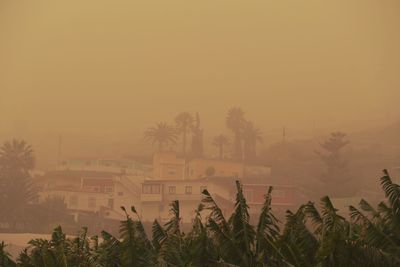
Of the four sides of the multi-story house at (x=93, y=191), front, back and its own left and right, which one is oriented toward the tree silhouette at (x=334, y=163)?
left

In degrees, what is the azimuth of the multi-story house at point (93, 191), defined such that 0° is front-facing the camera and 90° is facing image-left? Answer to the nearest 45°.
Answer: approximately 0°

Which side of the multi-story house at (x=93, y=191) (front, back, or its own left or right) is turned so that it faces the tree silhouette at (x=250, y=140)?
left

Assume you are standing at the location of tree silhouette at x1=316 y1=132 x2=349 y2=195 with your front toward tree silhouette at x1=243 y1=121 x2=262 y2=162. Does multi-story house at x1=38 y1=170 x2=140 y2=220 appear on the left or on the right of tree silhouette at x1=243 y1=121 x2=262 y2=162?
left

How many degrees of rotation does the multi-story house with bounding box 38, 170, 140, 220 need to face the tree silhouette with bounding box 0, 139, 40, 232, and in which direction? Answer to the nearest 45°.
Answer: approximately 90° to its right
